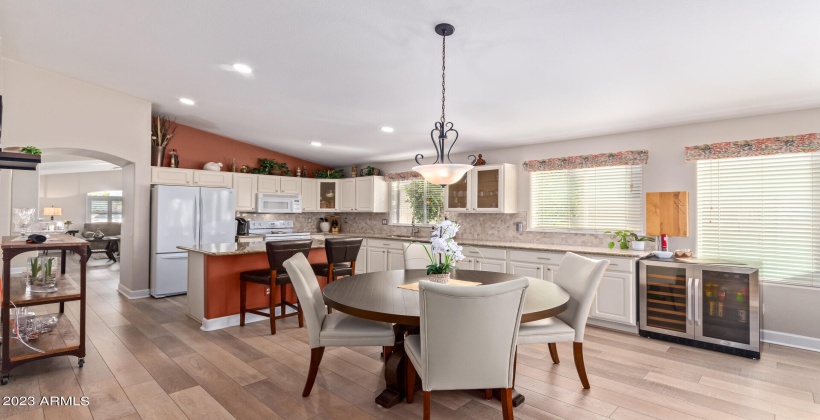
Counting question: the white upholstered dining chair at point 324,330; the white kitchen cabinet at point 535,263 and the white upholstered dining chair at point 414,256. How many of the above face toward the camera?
2

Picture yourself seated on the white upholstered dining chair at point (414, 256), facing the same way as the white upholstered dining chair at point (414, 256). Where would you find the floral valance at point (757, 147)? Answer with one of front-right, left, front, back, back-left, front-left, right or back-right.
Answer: left

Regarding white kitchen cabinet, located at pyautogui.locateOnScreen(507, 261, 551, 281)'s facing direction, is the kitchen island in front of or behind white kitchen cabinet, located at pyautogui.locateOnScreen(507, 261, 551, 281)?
in front

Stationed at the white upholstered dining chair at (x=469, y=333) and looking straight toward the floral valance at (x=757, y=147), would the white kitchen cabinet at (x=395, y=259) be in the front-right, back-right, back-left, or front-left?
front-left

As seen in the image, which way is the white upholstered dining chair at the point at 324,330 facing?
to the viewer's right

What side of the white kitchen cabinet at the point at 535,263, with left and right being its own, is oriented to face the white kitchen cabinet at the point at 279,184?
right

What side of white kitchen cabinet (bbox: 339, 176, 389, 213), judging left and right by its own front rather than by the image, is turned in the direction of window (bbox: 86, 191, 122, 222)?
right

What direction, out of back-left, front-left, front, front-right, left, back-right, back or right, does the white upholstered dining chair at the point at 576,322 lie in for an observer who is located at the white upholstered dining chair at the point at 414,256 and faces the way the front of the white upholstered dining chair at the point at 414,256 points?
front-left

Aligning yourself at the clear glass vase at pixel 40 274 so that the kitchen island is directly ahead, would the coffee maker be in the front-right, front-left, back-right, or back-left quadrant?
front-left

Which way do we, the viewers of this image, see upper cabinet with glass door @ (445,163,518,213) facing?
facing the viewer and to the left of the viewer

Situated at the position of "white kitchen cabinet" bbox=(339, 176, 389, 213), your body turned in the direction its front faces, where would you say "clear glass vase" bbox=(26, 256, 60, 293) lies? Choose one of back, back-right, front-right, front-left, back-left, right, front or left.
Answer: front

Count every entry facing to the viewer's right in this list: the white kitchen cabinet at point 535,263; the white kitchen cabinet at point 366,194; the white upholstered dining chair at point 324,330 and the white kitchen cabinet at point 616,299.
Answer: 1

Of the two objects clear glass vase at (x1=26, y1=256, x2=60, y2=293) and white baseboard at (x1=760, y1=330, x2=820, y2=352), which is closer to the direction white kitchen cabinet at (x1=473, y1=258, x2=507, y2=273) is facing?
the clear glass vase

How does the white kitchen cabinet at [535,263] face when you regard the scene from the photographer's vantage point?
facing the viewer
